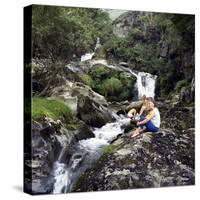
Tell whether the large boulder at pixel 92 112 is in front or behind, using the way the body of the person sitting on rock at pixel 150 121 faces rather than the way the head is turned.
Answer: in front

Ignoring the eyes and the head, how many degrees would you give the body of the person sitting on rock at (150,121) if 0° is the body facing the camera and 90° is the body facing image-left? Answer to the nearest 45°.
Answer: approximately 90°

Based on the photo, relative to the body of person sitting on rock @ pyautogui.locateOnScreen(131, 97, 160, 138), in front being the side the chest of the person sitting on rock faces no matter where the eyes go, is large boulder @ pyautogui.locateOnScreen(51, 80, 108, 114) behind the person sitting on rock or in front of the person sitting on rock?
in front
